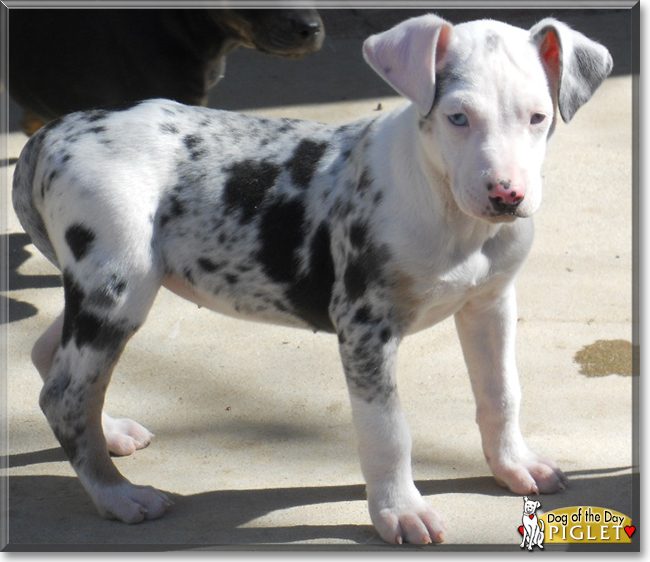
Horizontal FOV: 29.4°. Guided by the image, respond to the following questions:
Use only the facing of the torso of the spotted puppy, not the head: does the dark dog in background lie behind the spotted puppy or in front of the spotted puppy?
behind

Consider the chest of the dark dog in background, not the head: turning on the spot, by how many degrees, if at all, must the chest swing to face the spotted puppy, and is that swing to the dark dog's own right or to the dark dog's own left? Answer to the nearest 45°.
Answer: approximately 90° to the dark dog's own right

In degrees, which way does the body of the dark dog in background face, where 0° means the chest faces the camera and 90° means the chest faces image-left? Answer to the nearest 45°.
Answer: approximately 270°
